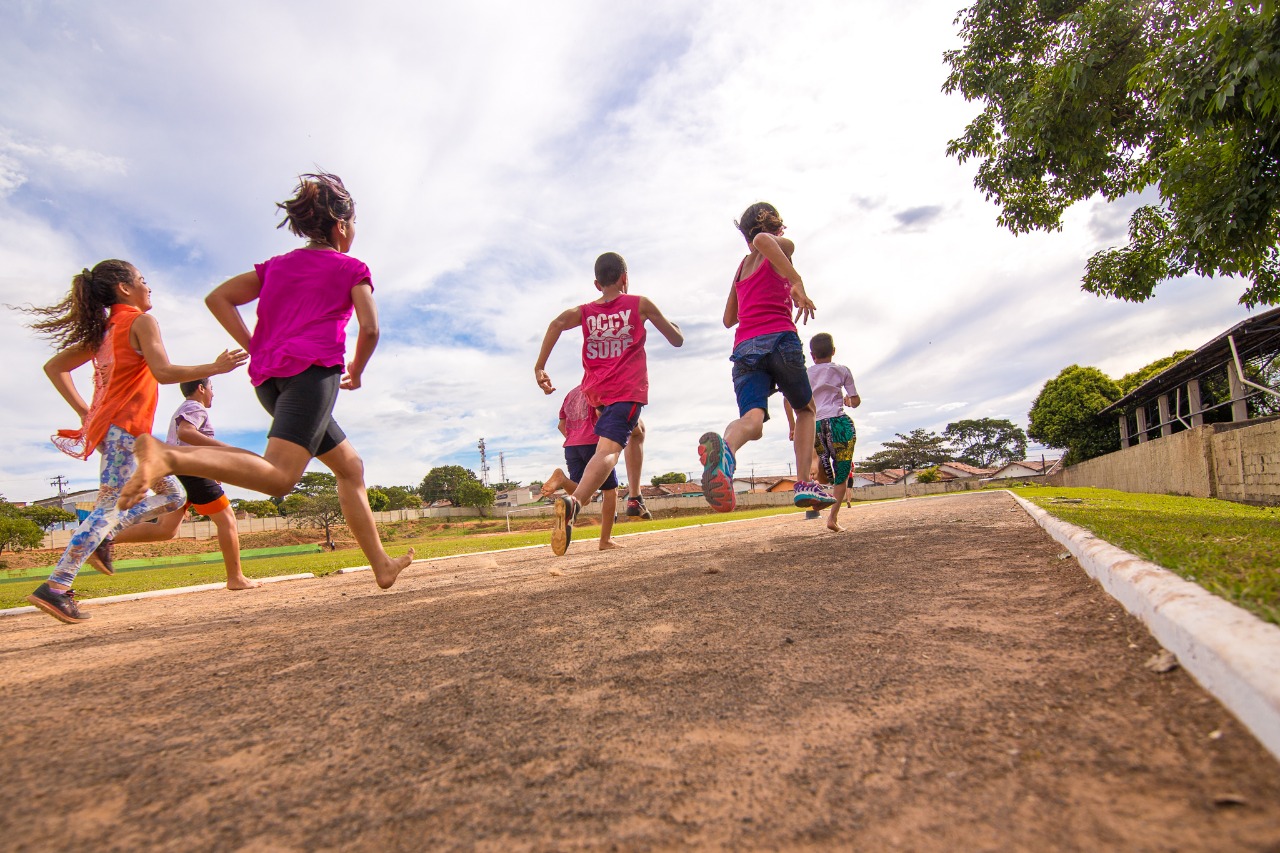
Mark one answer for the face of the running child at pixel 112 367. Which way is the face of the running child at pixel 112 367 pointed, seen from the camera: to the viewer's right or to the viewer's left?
to the viewer's right

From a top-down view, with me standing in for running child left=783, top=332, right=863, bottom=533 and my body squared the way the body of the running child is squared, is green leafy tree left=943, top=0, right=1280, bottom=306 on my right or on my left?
on my right

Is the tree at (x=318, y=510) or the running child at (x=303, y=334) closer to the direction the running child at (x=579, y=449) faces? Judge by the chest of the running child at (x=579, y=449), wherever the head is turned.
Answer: the tree

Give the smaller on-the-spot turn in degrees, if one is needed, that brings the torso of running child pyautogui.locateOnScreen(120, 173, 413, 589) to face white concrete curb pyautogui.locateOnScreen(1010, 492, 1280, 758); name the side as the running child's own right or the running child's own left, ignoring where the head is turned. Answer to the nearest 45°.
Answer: approximately 90° to the running child's own right

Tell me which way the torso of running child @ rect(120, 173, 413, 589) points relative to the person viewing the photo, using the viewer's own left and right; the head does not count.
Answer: facing away from the viewer and to the right of the viewer

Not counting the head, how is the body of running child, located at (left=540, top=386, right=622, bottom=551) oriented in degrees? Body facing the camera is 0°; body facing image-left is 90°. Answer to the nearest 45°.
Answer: approximately 225°

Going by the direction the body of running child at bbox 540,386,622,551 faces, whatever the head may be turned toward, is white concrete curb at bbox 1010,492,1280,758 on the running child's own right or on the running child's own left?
on the running child's own right

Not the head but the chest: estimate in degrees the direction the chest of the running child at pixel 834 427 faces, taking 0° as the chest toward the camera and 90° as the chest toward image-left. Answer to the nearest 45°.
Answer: approximately 180°

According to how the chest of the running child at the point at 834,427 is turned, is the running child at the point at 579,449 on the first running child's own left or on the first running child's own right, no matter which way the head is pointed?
on the first running child's own left

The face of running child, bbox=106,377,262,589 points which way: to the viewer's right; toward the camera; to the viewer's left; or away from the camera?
to the viewer's right
